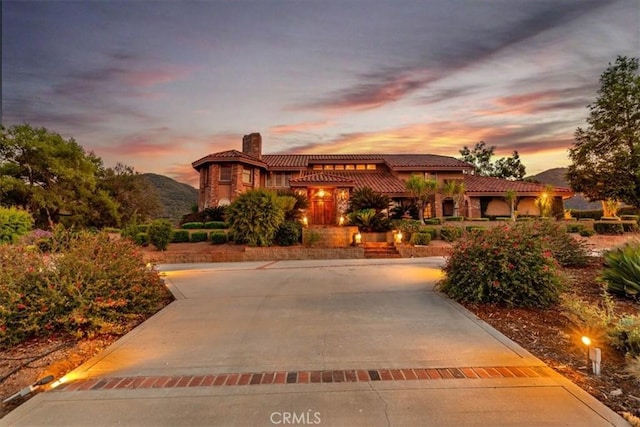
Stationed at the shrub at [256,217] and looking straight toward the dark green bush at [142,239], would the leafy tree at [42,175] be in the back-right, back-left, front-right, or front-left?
front-right

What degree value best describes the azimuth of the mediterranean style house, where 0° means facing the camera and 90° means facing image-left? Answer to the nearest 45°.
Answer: approximately 0°

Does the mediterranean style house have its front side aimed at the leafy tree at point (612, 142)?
no

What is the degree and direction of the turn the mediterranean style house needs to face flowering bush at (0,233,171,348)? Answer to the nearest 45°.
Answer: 0° — it already faces it

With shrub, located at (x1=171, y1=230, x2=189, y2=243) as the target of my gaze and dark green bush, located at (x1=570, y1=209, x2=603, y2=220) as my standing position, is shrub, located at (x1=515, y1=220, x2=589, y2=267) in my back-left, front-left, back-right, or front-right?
front-left

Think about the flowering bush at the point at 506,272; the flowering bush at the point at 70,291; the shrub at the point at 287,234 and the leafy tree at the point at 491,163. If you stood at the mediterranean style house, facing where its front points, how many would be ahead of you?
3

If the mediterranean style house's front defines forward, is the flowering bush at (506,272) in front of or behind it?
in front

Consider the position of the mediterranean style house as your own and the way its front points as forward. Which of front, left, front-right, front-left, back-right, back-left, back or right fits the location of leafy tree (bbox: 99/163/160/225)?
right

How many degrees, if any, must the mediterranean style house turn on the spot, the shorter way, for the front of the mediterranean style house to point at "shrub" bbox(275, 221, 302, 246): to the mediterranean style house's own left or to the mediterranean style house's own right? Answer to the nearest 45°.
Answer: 0° — it already faces it

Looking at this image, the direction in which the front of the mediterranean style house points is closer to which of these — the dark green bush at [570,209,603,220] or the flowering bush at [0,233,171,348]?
the flowering bush

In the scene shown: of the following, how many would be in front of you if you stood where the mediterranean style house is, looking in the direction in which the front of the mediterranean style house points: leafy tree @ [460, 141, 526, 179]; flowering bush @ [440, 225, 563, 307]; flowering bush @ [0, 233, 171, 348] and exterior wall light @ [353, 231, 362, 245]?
3

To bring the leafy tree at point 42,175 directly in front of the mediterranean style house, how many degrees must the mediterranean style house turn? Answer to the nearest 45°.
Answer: approximately 90° to its right

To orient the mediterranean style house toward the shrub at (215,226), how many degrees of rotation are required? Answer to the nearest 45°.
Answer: approximately 45° to its right

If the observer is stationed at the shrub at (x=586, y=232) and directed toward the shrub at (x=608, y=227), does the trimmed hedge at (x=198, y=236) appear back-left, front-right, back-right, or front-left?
back-left

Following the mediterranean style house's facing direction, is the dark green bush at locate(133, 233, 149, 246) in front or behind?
in front

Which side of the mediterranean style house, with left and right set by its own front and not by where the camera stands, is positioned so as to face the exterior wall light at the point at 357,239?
front

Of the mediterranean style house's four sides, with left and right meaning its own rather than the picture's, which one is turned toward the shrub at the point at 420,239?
front

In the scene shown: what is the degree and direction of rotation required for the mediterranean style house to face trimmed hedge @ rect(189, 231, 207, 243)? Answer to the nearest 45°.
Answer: approximately 45° to its right
